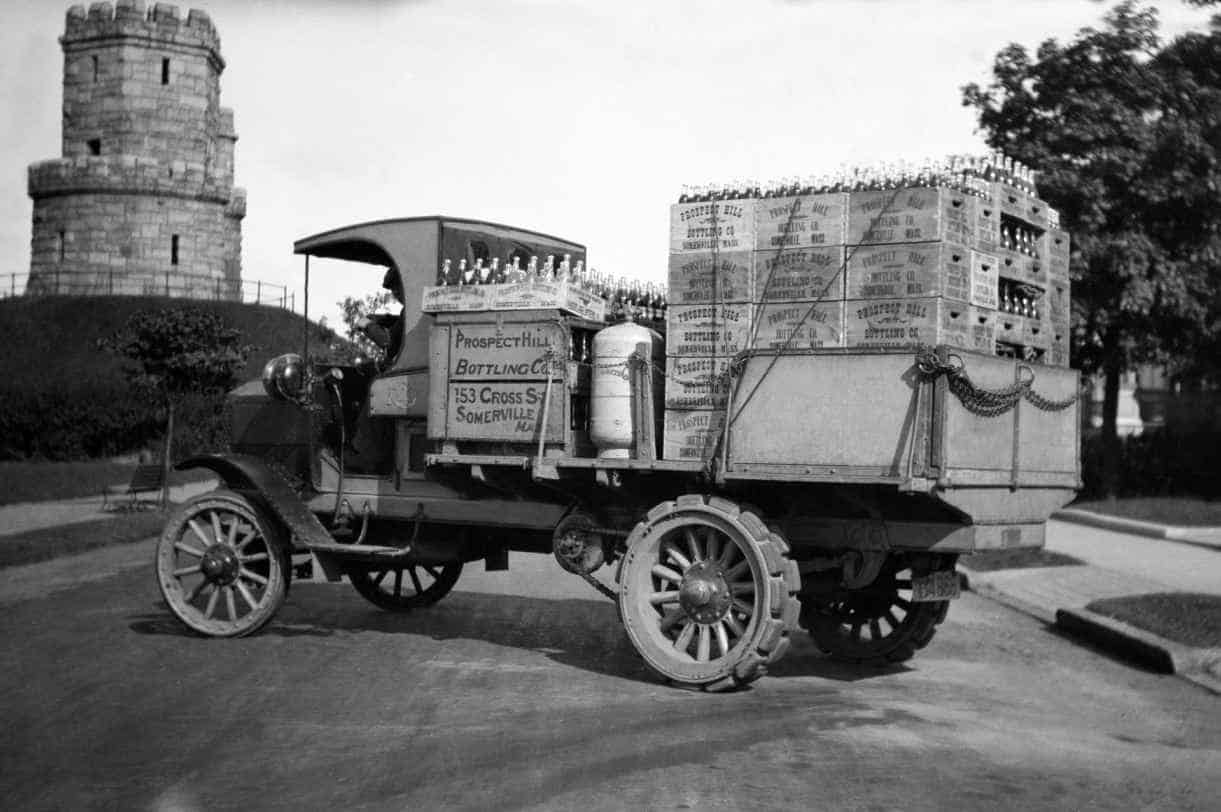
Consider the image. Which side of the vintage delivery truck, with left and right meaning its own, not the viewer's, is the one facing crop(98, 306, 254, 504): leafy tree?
front

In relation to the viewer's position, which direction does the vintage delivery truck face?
facing away from the viewer and to the left of the viewer

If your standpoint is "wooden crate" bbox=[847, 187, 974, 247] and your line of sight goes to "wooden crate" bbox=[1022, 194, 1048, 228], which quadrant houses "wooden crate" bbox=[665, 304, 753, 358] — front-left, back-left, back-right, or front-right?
back-left
